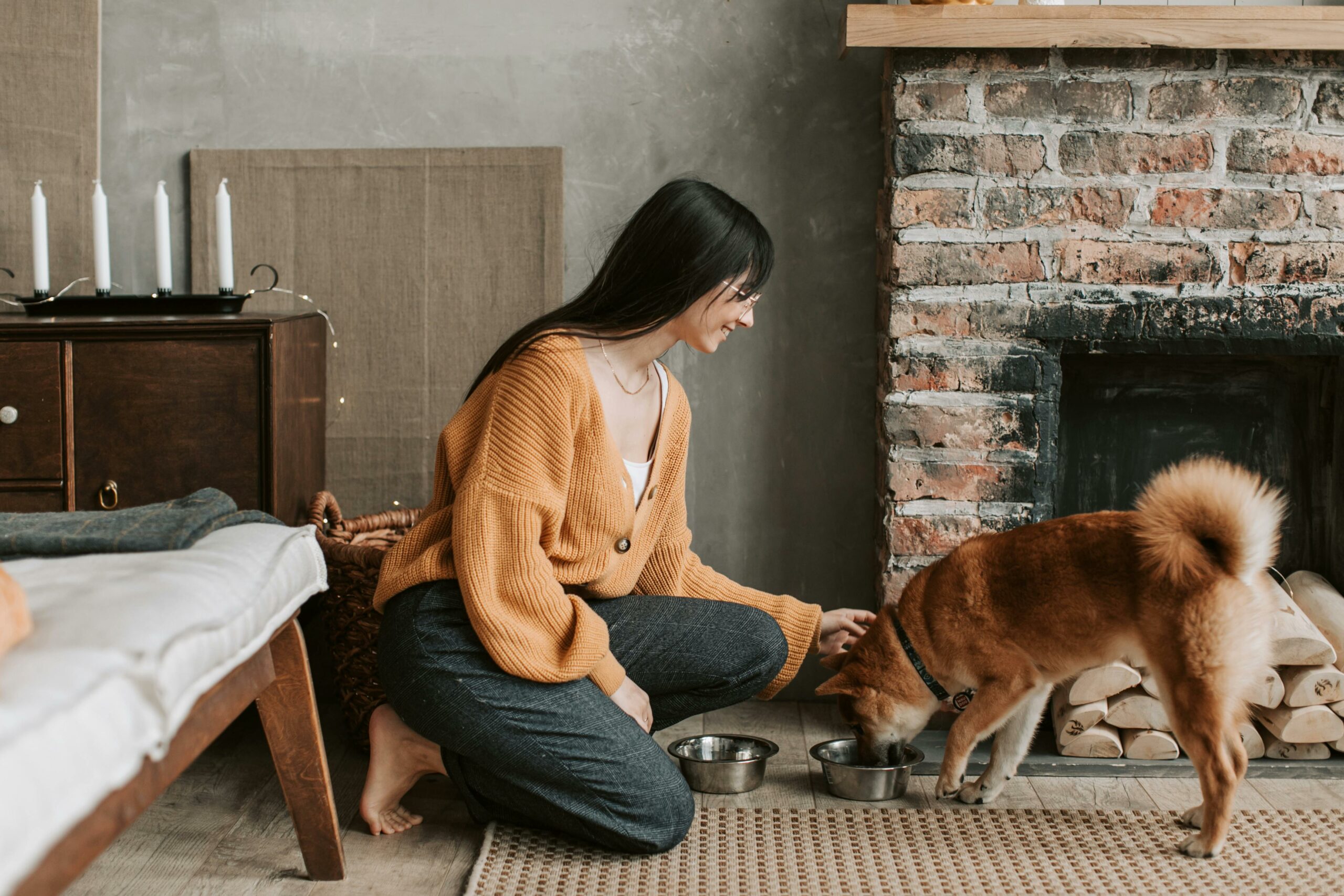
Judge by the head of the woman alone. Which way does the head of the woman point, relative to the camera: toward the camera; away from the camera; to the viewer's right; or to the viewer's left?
to the viewer's right

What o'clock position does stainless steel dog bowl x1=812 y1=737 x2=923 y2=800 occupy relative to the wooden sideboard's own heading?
The stainless steel dog bowl is roughly at 10 o'clock from the wooden sideboard.

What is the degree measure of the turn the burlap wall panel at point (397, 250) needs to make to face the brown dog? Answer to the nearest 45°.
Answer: approximately 45° to its left

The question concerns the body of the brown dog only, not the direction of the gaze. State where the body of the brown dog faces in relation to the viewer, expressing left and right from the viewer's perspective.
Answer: facing to the left of the viewer

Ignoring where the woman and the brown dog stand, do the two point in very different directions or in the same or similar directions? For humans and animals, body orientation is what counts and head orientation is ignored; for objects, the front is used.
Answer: very different directions

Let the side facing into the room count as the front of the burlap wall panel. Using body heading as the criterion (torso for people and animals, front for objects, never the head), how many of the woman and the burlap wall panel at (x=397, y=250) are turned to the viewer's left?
0
